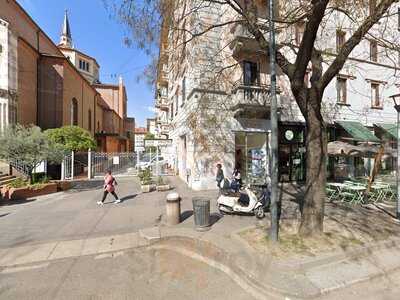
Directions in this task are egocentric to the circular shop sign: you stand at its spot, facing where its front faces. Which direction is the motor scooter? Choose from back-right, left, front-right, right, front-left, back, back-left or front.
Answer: front

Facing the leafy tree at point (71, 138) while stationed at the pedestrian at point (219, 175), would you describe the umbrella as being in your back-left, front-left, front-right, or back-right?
back-right

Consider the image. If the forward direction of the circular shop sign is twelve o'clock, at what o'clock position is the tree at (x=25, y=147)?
The tree is roughly at 2 o'clock from the circular shop sign.

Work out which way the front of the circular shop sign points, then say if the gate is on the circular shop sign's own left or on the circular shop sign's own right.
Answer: on the circular shop sign's own right

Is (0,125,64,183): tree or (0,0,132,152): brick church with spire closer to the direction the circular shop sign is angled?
the tree

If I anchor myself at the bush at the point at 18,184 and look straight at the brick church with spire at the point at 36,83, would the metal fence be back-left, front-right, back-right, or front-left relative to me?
front-right

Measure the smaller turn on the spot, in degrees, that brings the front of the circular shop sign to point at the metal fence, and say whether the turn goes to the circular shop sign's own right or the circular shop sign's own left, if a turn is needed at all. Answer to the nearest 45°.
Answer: approximately 90° to the circular shop sign's own right

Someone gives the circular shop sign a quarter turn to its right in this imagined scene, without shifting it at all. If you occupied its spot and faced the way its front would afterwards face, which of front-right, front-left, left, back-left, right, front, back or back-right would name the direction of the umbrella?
back-left

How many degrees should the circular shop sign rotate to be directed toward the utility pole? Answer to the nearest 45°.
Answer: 0° — it already faces it

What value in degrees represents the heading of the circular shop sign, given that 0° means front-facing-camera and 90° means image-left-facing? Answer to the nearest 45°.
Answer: approximately 0°

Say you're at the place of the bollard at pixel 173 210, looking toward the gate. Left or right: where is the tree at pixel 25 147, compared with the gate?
left

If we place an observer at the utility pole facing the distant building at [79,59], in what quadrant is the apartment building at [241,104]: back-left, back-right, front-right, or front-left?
front-right
